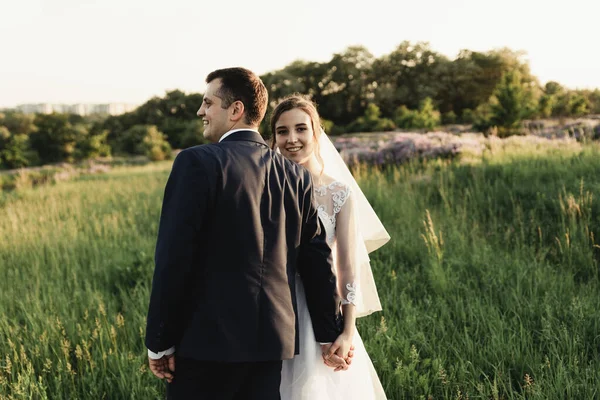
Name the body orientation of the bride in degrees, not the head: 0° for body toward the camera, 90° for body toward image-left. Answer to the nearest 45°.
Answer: approximately 45°

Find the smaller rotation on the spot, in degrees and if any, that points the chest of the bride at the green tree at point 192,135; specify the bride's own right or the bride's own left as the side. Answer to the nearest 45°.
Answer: approximately 135° to the bride's own right

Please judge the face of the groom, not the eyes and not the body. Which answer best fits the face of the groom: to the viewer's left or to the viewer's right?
to the viewer's left

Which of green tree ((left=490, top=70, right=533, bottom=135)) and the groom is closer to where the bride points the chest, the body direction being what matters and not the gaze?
the groom

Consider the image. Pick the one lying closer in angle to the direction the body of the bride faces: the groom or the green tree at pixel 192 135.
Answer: the groom

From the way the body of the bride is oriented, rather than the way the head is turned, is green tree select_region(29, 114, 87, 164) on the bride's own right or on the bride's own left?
on the bride's own right

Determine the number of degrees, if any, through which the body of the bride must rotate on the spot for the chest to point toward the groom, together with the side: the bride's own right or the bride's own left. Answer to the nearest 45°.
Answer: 0° — they already face them

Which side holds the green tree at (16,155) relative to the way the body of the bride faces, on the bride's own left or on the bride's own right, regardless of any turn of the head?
on the bride's own right
